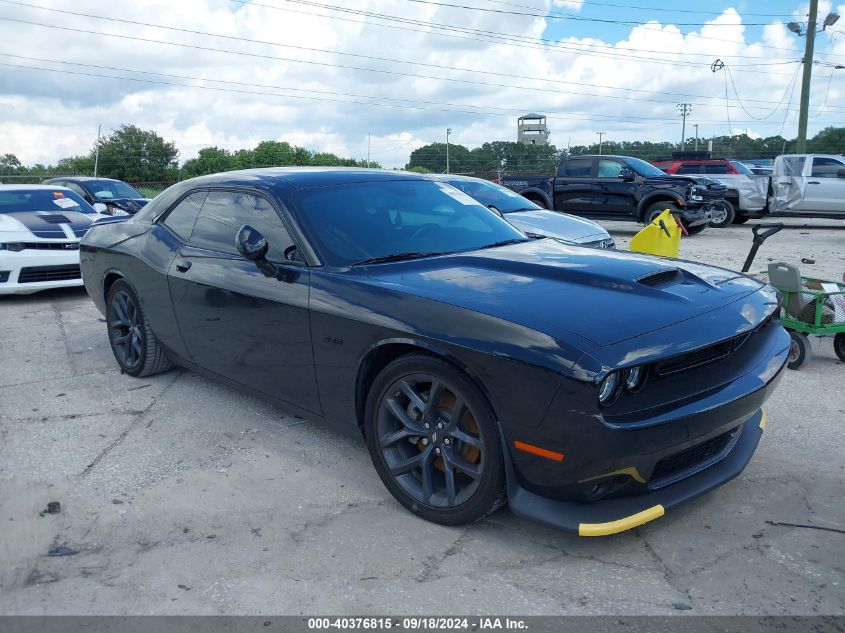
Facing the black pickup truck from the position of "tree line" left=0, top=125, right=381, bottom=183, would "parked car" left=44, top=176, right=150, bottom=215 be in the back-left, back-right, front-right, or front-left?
front-right

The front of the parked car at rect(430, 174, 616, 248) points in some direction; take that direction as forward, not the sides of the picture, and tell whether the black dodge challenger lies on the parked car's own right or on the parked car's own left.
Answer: on the parked car's own right

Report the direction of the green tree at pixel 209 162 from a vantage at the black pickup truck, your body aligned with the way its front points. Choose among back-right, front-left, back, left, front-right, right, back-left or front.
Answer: back

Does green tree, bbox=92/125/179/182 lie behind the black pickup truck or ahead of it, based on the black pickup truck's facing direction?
behind

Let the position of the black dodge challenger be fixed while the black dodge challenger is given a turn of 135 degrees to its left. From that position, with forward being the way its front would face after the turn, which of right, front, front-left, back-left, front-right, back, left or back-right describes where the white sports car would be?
front-left

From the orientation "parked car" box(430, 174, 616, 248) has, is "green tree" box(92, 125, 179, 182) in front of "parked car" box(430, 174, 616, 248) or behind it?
behind

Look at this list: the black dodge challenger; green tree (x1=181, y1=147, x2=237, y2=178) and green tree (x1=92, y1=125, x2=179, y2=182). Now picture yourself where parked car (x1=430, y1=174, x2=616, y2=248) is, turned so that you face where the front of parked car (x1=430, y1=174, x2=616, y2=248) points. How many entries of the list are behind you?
2

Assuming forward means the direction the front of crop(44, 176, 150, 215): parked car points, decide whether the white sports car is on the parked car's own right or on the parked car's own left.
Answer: on the parked car's own right

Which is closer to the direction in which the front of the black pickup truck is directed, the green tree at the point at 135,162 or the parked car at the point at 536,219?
the parked car

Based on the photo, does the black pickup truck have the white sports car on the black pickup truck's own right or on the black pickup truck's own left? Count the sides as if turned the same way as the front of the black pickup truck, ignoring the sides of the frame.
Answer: on the black pickup truck's own right

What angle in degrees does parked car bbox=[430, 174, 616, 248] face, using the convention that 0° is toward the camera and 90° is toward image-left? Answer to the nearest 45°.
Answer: approximately 315°

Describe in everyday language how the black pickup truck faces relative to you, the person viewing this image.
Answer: facing the viewer and to the right of the viewer
